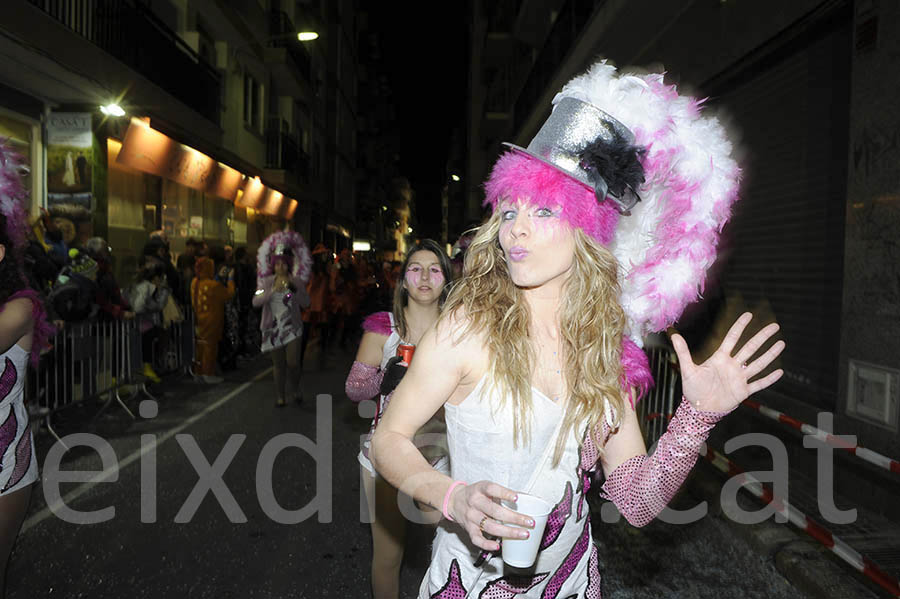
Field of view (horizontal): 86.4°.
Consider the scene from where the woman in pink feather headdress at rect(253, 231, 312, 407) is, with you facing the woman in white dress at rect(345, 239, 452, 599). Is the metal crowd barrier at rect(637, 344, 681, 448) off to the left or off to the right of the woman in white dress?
left

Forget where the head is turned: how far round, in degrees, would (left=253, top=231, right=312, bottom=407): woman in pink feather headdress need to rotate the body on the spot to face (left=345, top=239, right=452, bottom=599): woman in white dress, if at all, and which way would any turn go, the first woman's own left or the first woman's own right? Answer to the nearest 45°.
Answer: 0° — they already face them

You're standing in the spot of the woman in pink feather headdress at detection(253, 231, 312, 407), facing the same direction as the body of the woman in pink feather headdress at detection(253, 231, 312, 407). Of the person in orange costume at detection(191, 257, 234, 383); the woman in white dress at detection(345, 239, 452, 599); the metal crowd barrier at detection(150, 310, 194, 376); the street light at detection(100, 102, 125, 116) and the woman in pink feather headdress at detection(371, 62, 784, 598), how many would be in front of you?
2

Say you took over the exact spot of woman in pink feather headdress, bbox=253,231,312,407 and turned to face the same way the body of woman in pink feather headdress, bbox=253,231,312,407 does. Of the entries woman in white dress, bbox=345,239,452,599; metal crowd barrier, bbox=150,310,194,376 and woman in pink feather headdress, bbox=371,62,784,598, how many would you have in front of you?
2

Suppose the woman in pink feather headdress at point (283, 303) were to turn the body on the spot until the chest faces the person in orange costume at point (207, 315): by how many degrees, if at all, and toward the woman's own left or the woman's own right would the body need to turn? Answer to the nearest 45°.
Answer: approximately 135° to the woman's own right

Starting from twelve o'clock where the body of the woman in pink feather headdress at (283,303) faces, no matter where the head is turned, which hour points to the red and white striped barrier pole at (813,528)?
The red and white striped barrier pole is roughly at 11 o'clock from the woman in pink feather headdress.

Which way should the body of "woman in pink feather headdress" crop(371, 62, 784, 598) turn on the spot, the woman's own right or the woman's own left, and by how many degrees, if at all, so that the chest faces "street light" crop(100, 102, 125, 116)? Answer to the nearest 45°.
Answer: approximately 135° to the woman's own right

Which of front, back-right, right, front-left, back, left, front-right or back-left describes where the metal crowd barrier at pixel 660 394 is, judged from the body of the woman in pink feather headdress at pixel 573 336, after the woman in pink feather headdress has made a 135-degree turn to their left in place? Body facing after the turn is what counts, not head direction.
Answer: front-left

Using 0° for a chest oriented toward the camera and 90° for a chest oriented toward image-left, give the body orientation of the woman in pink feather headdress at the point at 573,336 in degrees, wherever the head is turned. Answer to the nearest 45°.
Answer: approximately 0°

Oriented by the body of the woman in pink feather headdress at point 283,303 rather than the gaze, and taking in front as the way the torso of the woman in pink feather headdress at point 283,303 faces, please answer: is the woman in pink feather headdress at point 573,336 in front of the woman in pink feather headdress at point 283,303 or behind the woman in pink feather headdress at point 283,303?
in front

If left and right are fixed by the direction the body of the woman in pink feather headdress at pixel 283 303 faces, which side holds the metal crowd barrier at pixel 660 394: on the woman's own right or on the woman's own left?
on the woman's own left

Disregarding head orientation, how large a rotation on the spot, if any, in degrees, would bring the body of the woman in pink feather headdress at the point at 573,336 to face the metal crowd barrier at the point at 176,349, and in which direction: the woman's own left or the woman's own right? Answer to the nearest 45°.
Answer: approximately 135° to the woman's own right

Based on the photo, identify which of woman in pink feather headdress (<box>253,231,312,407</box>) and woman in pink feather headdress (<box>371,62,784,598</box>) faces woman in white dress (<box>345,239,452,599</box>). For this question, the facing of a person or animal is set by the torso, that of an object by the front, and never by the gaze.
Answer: woman in pink feather headdress (<box>253,231,312,407</box>)
